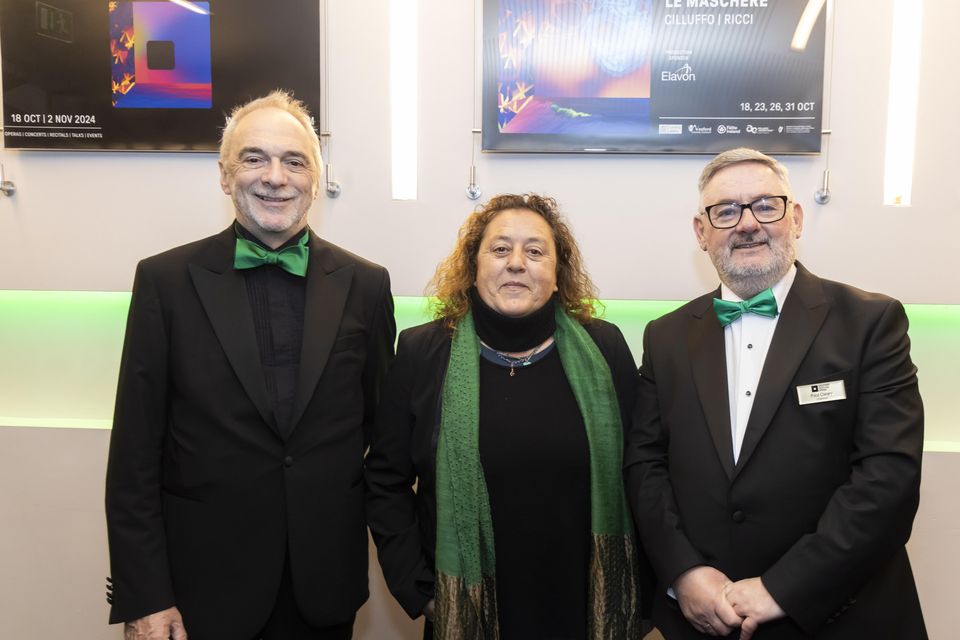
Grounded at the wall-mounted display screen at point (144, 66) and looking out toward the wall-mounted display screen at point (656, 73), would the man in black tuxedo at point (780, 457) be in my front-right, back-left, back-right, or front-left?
front-right

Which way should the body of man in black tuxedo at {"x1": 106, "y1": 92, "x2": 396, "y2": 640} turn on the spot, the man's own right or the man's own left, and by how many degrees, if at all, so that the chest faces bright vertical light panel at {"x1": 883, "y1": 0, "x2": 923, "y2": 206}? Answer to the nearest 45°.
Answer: approximately 90° to the man's own left

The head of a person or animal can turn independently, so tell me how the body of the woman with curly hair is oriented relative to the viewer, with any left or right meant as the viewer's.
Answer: facing the viewer

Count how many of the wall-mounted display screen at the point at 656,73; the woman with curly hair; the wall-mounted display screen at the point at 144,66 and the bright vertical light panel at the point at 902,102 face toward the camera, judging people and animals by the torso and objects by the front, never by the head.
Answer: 4

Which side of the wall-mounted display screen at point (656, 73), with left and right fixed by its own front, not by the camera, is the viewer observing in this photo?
front

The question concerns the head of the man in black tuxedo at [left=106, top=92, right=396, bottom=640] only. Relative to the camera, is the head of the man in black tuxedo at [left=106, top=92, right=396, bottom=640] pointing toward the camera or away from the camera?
toward the camera

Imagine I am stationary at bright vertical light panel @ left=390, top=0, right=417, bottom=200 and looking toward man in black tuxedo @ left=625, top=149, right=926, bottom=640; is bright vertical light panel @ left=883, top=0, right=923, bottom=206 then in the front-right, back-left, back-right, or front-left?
front-left

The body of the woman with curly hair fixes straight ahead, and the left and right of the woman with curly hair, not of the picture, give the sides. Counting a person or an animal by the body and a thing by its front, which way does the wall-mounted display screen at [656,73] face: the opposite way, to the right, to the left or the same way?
the same way

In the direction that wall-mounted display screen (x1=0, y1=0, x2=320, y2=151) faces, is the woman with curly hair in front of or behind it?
in front

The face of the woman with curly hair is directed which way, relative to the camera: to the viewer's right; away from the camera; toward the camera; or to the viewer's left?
toward the camera

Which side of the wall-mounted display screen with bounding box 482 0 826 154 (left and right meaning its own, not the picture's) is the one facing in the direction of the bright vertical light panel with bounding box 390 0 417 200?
right

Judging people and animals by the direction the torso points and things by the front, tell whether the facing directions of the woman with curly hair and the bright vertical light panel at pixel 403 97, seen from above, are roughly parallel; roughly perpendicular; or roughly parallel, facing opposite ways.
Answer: roughly parallel

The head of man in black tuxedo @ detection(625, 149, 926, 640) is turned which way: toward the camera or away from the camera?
toward the camera

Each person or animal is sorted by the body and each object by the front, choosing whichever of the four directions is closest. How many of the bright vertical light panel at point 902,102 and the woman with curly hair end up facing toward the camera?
2

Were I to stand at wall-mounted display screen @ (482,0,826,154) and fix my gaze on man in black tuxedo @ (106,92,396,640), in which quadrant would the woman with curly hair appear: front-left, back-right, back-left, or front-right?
front-left

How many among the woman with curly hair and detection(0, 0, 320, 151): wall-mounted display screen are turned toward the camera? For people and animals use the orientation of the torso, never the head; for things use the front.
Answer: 2

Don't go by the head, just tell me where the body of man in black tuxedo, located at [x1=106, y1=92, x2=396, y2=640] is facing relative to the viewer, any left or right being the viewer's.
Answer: facing the viewer
